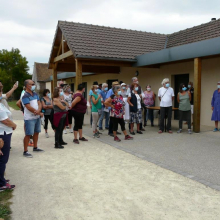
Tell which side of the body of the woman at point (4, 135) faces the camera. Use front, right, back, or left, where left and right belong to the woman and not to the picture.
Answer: right

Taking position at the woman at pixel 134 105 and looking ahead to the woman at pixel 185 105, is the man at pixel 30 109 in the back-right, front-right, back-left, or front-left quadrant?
back-right

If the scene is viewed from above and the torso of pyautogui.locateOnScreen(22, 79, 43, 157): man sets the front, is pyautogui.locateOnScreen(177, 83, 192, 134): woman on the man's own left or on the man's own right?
on the man's own left

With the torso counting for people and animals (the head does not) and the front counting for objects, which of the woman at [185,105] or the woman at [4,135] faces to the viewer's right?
the woman at [4,135]

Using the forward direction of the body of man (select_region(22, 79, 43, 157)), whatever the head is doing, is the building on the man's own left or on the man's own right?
on the man's own left
